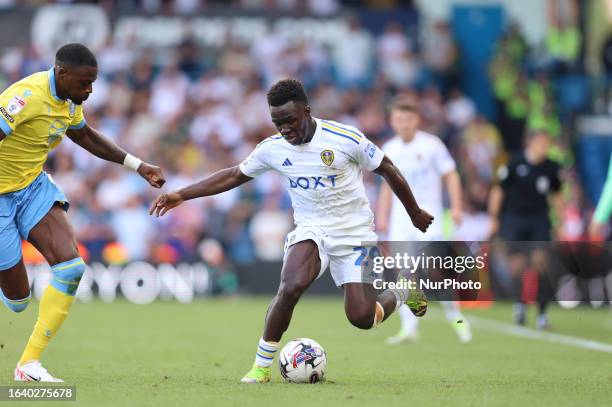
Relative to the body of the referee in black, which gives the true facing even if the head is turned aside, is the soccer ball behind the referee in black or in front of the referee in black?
in front

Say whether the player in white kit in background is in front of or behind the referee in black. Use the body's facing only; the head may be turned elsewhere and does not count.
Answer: in front

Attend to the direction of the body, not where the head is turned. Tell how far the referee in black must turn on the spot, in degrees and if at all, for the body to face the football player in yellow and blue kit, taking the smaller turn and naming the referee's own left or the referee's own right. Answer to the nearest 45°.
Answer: approximately 45° to the referee's own right

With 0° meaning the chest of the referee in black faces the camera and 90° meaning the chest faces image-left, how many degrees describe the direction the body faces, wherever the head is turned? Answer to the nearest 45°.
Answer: approximately 0°

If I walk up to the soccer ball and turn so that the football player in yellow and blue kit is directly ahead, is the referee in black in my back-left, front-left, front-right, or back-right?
back-right
